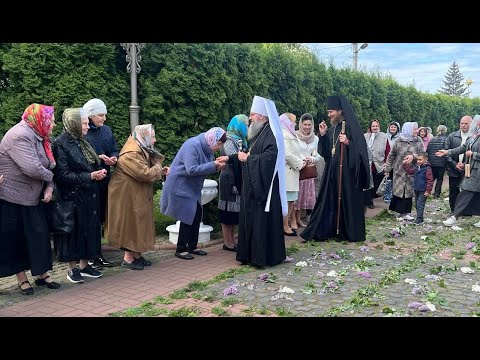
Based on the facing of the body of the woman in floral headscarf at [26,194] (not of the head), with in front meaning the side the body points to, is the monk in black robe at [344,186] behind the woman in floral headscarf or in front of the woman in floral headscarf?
in front

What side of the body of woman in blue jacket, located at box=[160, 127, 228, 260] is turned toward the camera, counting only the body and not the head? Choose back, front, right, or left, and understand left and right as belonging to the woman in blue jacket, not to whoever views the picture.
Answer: right

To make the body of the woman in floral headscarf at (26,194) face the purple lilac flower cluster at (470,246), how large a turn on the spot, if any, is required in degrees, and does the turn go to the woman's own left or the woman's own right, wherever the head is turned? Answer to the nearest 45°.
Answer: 0° — they already face it

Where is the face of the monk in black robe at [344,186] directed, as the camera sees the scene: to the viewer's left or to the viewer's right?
to the viewer's left

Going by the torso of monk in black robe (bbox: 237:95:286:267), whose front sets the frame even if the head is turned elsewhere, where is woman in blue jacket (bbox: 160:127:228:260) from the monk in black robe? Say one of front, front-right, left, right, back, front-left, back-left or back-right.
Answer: front

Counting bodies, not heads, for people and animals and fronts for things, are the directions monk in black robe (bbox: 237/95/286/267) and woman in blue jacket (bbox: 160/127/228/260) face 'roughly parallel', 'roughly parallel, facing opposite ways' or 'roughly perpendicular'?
roughly parallel, facing opposite ways

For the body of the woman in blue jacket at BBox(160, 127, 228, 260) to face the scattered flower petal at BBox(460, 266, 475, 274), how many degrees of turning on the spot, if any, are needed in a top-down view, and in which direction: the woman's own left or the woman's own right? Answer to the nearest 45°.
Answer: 0° — they already face it

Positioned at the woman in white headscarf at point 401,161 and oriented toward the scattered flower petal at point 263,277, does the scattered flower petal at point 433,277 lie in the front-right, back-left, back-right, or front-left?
front-left

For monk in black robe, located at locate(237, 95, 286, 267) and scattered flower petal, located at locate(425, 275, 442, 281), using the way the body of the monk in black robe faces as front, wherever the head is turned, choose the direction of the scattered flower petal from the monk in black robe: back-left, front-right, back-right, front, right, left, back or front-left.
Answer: back

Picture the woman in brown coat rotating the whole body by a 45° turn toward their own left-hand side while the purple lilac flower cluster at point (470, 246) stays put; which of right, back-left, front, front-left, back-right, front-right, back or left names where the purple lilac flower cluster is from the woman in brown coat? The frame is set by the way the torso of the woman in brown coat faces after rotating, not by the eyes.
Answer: front-right

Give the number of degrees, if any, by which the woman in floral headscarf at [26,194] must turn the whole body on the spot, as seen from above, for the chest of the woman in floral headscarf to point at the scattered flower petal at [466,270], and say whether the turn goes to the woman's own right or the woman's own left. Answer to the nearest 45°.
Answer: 0° — they already face it

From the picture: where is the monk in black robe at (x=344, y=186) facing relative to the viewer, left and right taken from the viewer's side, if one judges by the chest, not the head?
facing the viewer and to the left of the viewer

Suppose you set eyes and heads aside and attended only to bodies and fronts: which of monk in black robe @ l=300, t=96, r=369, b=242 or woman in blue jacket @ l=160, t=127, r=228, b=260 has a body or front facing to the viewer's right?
the woman in blue jacket

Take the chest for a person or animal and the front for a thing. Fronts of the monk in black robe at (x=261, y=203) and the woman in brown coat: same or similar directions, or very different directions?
very different directions

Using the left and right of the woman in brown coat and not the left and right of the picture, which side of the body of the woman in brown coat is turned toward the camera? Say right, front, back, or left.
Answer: right

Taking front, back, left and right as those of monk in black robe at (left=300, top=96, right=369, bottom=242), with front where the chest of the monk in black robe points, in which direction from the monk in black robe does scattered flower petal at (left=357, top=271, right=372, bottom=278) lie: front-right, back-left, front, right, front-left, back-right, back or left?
front-left

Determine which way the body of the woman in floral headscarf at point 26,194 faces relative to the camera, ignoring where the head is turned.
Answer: to the viewer's right

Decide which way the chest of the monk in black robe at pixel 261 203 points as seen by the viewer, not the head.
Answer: to the viewer's left
